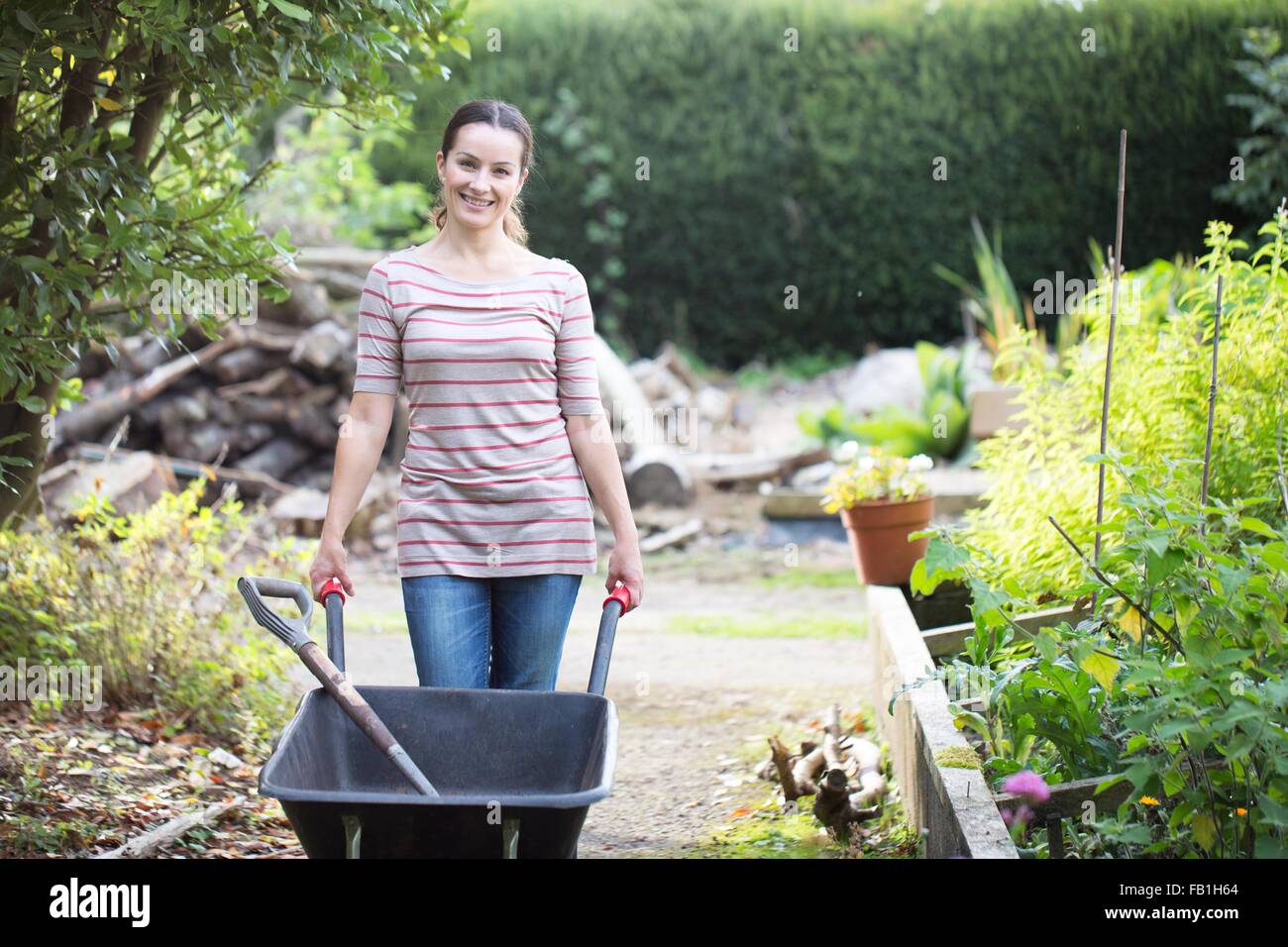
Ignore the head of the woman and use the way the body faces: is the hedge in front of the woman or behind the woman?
behind

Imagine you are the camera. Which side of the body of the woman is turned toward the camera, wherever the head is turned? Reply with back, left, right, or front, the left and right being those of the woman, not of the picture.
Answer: front

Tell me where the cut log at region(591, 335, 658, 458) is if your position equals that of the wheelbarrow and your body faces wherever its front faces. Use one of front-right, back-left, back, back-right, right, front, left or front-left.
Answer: back

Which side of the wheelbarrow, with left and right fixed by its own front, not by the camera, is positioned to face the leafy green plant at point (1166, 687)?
left

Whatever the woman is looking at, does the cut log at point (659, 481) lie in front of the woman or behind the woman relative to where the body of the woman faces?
behind

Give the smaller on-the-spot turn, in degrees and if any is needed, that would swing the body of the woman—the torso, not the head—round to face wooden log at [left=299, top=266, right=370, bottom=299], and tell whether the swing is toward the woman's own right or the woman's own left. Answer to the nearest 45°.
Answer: approximately 180°

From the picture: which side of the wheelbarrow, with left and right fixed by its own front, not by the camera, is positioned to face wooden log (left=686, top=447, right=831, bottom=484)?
back

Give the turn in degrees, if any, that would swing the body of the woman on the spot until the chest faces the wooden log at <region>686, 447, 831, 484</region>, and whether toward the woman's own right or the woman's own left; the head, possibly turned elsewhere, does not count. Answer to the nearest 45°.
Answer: approximately 180°

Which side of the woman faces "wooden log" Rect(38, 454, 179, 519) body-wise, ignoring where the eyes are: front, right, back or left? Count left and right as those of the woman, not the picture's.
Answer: back

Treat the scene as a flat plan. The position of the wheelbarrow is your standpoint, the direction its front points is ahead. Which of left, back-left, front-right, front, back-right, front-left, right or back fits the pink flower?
left

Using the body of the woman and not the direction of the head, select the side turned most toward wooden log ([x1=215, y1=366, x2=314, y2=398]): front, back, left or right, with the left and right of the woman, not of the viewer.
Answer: back
